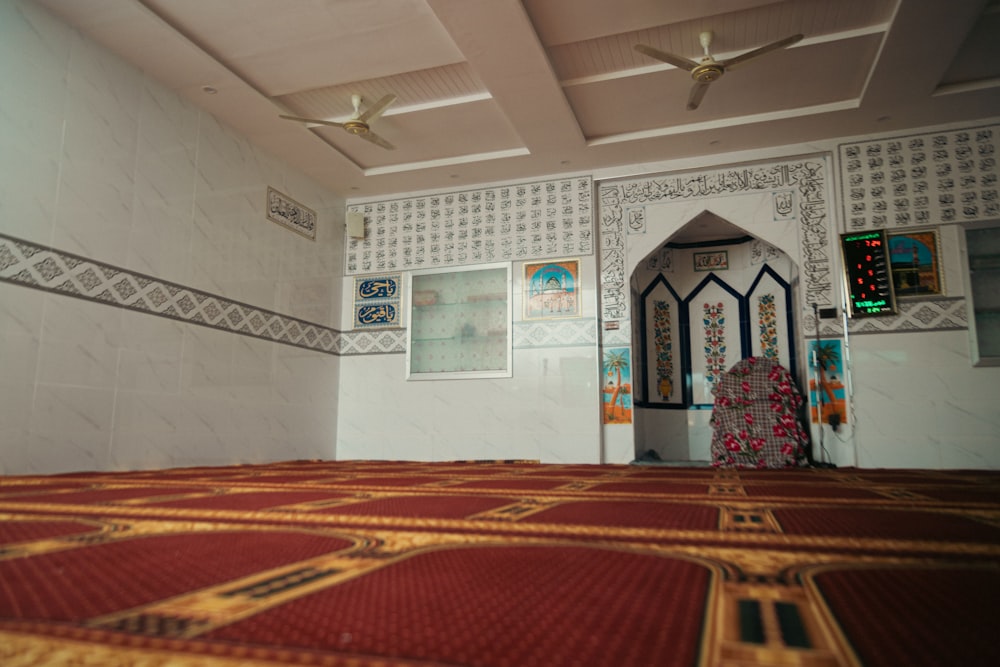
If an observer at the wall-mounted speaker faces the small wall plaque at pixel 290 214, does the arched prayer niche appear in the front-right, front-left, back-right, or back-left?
back-left

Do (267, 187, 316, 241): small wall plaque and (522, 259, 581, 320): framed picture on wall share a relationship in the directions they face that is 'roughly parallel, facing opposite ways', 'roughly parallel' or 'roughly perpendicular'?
roughly perpendicular

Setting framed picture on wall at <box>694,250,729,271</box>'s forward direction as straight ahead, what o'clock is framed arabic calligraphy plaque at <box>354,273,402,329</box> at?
The framed arabic calligraphy plaque is roughly at 2 o'clock from the framed picture on wall.

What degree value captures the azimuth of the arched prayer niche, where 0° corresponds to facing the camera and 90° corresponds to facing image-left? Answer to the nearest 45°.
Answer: approximately 0°

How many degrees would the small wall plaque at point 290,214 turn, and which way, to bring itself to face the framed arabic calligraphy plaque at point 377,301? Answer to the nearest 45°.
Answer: approximately 90° to its left

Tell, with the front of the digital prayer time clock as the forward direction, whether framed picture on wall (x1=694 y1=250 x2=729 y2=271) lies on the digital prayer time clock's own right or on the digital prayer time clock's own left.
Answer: on the digital prayer time clock's own right

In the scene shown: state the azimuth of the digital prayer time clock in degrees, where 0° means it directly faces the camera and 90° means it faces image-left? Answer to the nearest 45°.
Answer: approximately 0°
